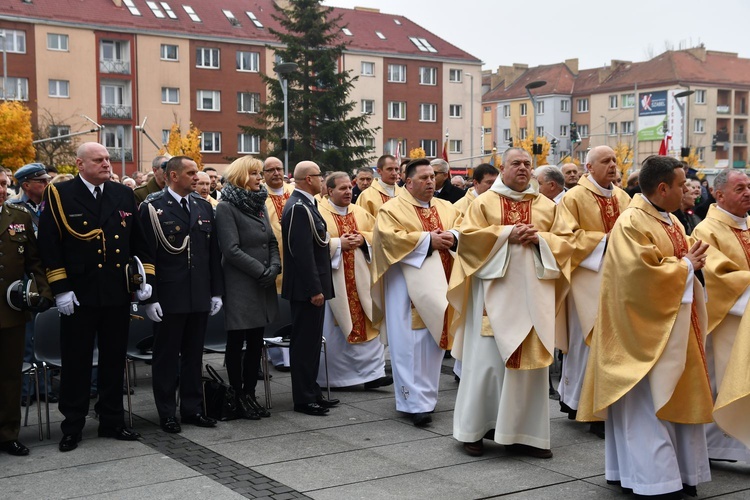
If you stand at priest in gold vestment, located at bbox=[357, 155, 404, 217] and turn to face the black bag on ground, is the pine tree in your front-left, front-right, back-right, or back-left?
back-right

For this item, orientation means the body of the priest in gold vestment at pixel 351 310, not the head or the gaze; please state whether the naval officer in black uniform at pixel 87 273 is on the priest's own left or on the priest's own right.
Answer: on the priest's own right

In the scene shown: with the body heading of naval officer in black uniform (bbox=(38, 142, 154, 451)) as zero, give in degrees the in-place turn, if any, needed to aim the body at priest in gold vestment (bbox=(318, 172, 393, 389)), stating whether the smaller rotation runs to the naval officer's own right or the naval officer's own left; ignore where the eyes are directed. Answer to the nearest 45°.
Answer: approximately 90° to the naval officer's own left

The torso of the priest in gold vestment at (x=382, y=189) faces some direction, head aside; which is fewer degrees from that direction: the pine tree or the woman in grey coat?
the woman in grey coat

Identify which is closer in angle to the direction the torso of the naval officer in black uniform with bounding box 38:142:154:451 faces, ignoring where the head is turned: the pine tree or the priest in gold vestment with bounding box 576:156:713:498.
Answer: the priest in gold vestment

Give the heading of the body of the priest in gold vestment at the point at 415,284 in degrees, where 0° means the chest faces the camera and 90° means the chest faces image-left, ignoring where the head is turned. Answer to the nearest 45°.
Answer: approximately 315°

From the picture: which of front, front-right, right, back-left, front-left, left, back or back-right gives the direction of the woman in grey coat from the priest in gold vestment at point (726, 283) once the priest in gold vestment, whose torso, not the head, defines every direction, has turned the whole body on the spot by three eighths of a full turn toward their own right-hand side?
front
